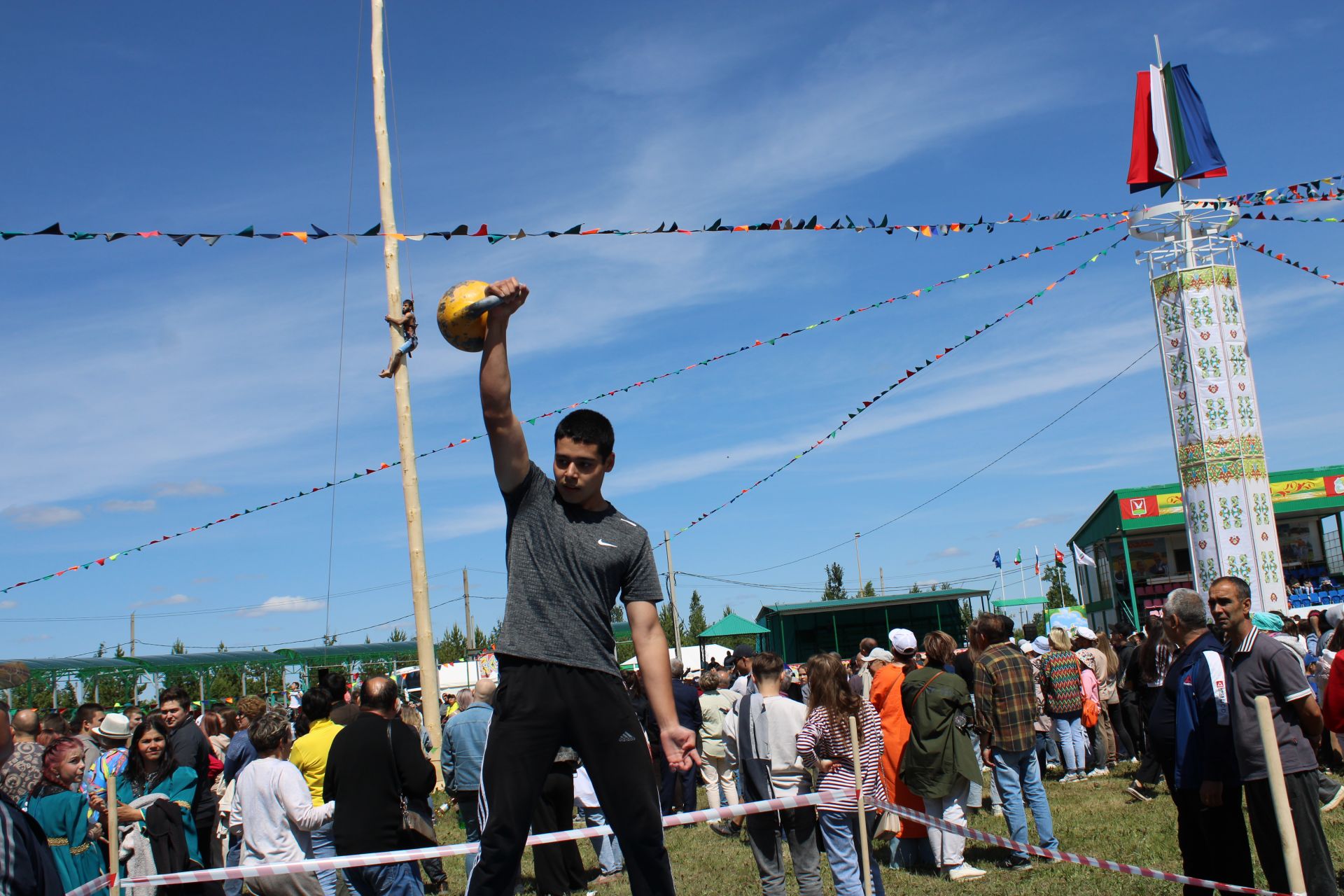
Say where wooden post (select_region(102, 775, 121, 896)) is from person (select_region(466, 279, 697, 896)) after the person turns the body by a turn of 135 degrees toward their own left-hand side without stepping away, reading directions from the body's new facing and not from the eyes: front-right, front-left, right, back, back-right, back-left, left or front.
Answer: left

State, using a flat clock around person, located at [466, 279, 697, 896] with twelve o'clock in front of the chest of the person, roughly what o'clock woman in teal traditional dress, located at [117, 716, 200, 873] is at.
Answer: The woman in teal traditional dress is roughly at 5 o'clock from the person.

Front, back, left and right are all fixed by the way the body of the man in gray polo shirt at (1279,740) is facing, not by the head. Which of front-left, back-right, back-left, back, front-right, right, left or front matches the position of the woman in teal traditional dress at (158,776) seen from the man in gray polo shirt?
front-right

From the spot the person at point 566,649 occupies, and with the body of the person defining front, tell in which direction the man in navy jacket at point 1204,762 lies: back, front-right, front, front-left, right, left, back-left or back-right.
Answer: back-left

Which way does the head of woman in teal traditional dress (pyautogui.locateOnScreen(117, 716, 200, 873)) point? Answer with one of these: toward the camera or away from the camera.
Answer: toward the camera

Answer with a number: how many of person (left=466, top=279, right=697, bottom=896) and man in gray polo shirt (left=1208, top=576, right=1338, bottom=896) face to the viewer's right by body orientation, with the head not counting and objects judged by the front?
0

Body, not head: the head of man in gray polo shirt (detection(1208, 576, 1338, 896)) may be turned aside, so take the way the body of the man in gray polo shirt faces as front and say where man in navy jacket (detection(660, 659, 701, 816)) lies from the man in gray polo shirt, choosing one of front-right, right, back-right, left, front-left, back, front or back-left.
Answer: right

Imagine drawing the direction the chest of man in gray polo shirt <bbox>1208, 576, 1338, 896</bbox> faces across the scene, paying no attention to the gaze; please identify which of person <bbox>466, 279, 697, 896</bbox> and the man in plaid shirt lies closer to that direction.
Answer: the person

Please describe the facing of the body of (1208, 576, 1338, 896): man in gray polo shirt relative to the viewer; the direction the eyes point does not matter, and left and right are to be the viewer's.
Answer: facing the viewer and to the left of the viewer

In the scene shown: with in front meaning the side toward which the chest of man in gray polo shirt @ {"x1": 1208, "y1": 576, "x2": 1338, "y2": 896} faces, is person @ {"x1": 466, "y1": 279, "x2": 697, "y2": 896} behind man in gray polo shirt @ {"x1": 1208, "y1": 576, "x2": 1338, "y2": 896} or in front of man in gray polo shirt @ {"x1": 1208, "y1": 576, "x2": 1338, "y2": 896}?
in front

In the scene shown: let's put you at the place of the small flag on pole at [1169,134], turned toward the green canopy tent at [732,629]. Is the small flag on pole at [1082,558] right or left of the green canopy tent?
right

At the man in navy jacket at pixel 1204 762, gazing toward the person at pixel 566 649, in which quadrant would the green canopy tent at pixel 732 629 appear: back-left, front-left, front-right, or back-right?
back-right

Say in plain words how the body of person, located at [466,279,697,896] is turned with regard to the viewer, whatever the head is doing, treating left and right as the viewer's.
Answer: facing the viewer
